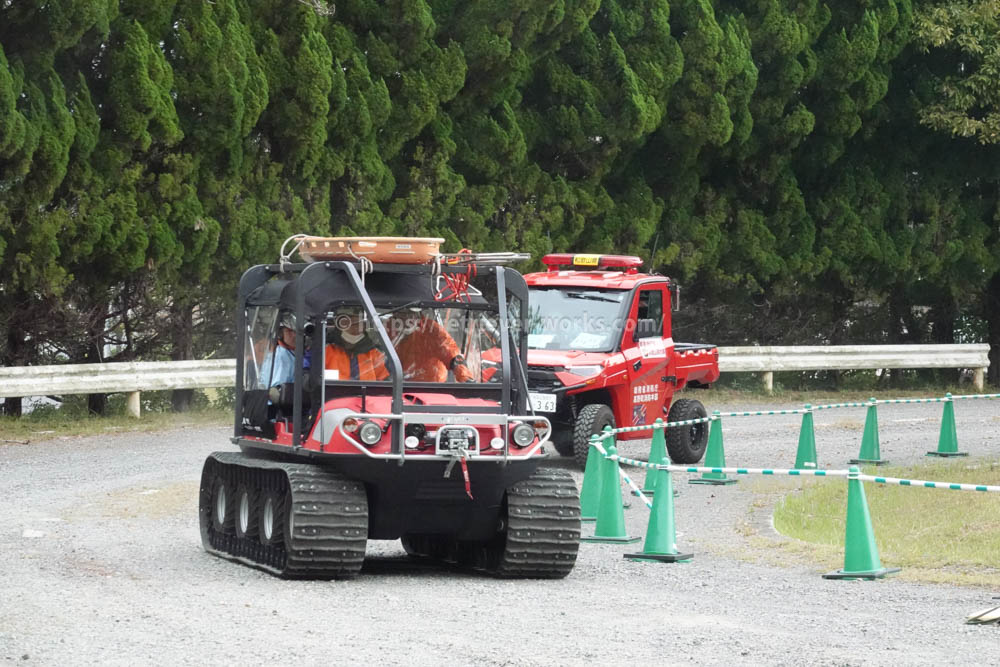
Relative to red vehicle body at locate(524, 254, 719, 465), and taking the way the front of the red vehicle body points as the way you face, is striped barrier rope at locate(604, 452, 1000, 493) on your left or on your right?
on your left

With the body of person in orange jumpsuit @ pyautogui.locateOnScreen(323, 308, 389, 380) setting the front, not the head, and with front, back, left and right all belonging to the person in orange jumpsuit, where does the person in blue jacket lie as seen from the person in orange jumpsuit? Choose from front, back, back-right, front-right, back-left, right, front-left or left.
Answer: back-right

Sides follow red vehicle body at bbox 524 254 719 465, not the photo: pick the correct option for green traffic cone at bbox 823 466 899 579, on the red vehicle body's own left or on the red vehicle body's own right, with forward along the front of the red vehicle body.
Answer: on the red vehicle body's own left

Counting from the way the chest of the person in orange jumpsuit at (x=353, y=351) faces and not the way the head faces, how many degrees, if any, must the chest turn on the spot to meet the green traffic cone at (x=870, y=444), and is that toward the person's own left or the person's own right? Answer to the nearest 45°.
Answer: approximately 135° to the person's own left

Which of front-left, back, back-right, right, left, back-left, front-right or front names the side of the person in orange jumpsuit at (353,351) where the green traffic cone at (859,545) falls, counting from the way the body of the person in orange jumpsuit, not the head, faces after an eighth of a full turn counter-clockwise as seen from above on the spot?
front-left

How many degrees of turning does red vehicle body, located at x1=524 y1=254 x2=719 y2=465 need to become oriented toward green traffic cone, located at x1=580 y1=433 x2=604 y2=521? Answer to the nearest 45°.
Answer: approximately 45° to its left

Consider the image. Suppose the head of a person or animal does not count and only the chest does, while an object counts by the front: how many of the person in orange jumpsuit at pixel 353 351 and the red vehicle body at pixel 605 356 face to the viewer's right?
0

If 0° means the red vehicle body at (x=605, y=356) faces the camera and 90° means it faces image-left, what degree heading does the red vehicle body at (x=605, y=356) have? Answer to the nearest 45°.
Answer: approximately 45°

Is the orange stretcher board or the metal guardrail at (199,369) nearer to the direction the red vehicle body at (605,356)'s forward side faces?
the orange stretcher board

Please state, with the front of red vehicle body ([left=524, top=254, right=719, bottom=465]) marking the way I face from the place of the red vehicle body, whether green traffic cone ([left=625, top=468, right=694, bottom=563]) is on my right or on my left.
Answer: on my left

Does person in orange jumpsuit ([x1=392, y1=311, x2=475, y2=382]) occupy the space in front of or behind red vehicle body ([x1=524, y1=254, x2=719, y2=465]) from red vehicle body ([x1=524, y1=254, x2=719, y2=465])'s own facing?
in front

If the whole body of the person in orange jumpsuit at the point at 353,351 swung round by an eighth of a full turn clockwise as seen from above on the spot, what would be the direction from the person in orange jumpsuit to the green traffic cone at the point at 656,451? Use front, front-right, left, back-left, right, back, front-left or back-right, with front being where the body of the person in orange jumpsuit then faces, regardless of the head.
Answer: back
